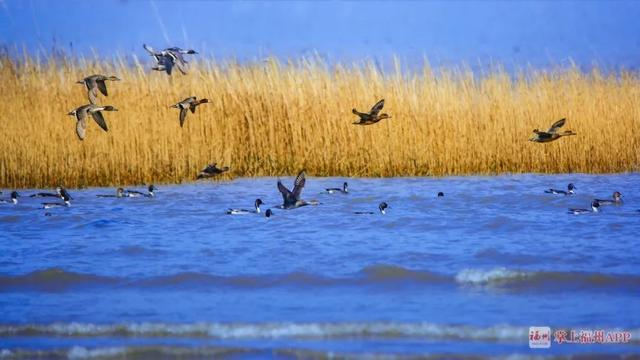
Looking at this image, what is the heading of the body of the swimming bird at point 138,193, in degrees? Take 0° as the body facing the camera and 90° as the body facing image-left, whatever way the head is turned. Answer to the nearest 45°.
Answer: approximately 270°

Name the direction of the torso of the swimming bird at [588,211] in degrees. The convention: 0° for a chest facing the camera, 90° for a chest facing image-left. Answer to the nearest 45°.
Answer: approximately 270°

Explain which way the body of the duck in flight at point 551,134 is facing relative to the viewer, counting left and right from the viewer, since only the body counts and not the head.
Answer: facing to the right of the viewer

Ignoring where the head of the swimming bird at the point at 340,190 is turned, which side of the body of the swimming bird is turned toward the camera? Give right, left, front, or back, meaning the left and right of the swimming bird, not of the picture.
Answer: right

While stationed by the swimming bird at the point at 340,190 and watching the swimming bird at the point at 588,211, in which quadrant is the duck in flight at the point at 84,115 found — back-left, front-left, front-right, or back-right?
back-right

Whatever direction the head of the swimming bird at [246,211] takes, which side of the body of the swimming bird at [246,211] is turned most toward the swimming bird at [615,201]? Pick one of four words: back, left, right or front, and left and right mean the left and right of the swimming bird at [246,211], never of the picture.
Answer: front

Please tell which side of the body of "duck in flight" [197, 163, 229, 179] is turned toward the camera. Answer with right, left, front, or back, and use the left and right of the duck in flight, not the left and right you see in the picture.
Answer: right

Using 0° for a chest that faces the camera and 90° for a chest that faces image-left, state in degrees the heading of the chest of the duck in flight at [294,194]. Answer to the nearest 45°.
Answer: approximately 270°

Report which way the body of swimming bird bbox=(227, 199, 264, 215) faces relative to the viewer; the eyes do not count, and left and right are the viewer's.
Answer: facing to the right of the viewer
